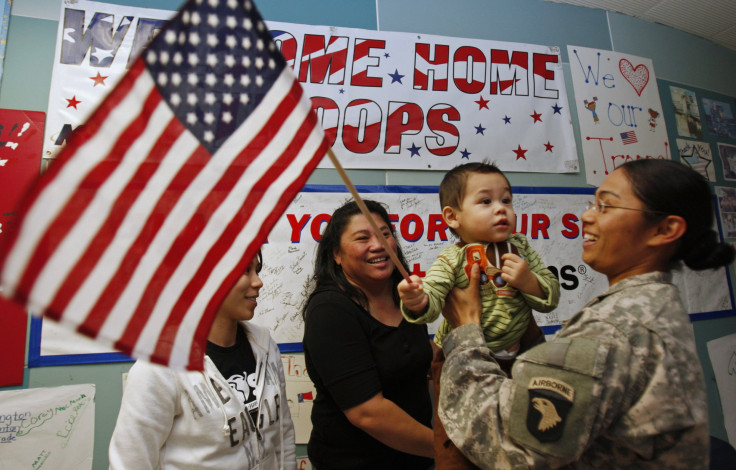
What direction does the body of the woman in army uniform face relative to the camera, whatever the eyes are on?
to the viewer's left

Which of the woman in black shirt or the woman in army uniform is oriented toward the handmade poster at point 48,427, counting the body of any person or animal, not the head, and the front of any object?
the woman in army uniform

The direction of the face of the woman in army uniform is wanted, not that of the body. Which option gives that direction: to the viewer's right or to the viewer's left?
to the viewer's left

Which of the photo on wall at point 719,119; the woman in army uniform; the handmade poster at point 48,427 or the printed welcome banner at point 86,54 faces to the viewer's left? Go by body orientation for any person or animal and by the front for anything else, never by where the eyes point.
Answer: the woman in army uniform

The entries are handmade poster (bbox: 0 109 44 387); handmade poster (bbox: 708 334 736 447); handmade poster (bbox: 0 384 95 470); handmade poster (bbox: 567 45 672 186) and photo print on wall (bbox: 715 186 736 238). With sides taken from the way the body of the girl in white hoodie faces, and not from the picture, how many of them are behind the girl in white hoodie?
2

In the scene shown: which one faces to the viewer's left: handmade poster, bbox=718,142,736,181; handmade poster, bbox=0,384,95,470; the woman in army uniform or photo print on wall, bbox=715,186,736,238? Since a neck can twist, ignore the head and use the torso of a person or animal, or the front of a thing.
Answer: the woman in army uniform

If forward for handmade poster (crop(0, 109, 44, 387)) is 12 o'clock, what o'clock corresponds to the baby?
The baby is roughly at 11 o'clock from the handmade poster.
